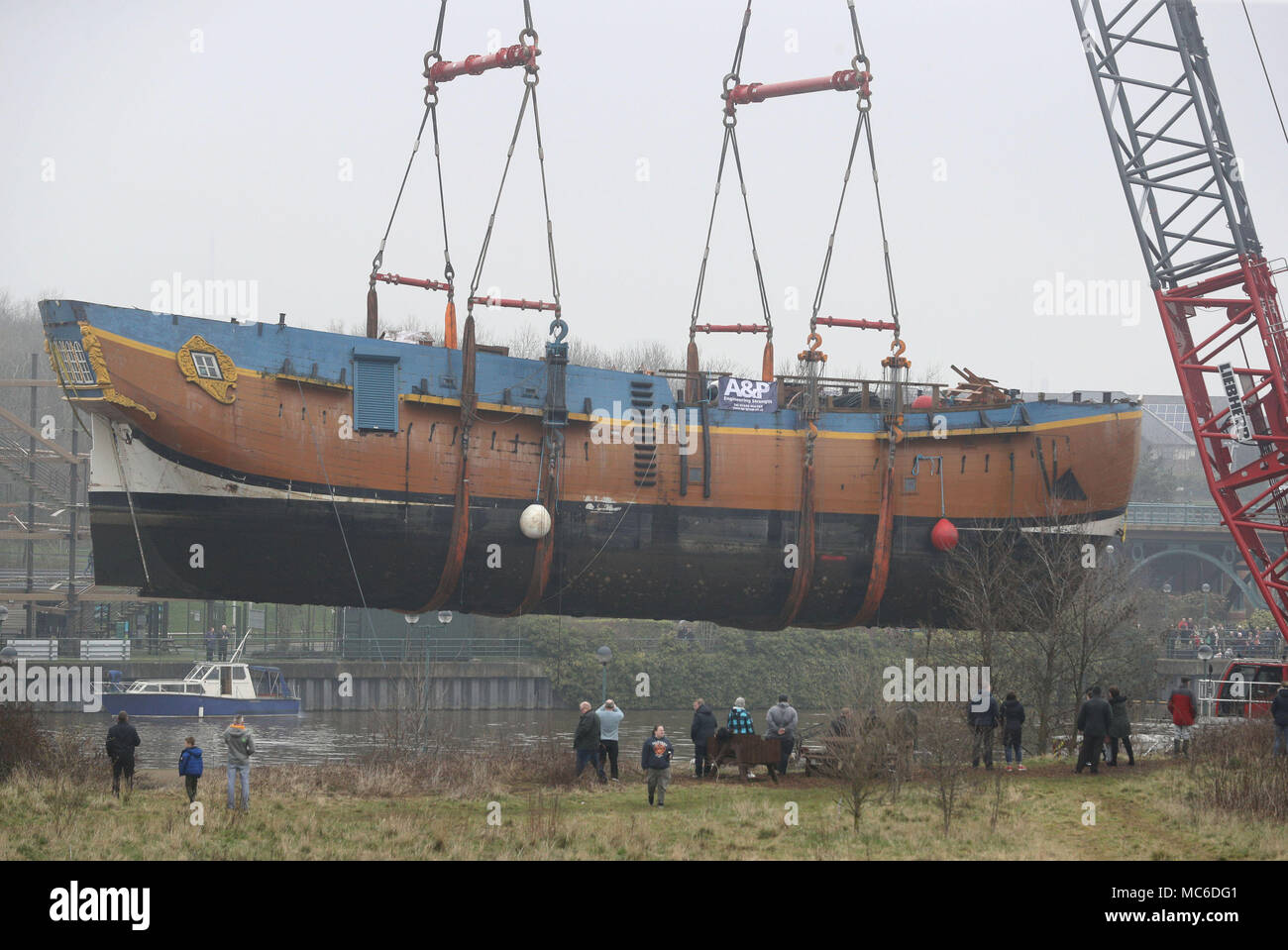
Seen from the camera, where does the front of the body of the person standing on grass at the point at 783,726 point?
away from the camera

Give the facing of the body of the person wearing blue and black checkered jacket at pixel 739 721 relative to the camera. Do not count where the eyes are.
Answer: away from the camera

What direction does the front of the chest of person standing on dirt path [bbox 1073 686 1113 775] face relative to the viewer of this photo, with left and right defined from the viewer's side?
facing away from the viewer

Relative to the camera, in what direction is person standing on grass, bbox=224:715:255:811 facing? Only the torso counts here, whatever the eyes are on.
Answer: away from the camera

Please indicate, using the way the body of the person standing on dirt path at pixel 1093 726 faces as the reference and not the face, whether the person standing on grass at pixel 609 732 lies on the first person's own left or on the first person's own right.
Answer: on the first person's own left

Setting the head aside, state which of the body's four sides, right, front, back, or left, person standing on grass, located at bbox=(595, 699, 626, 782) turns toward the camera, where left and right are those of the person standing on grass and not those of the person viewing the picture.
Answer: back

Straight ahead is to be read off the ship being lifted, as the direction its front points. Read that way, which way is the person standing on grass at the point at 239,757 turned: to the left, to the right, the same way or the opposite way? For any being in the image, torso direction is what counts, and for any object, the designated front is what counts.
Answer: to the left

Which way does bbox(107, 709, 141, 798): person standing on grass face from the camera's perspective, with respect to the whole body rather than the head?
away from the camera

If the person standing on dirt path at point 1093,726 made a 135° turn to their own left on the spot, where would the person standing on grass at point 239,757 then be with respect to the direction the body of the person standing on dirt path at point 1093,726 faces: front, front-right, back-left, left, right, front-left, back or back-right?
front

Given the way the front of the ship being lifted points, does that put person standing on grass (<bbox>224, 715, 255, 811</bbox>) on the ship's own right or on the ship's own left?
on the ship's own right

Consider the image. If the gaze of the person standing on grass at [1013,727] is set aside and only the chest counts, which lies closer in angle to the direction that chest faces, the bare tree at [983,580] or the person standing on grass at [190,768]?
the bare tree

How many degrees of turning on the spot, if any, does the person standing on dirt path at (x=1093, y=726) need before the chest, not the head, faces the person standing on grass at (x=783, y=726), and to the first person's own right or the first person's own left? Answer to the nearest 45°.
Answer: approximately 90° to the first person's own left

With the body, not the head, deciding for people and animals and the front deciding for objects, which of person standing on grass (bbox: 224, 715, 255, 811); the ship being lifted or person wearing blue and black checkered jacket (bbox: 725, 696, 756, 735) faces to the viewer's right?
the ship being lifted

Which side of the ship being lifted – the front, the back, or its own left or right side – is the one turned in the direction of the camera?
right
